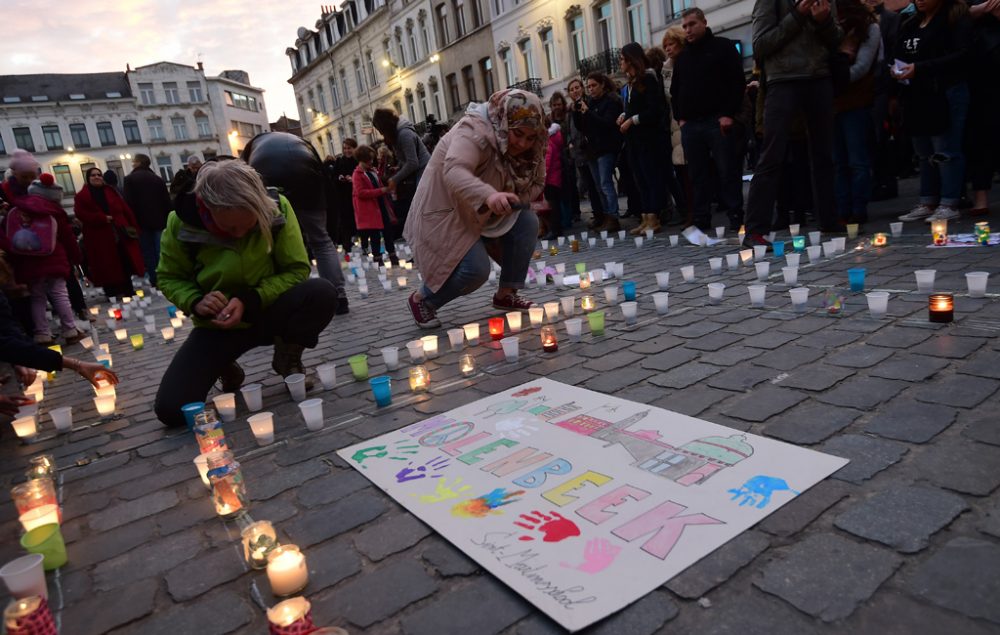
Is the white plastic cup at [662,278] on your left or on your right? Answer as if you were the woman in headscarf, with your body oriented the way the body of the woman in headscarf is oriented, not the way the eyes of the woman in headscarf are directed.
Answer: on your left

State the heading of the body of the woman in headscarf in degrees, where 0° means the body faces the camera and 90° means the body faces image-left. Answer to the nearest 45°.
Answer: approximately 315°

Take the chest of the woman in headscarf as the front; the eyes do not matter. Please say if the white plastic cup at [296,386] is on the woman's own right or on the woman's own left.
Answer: on the woman's own right

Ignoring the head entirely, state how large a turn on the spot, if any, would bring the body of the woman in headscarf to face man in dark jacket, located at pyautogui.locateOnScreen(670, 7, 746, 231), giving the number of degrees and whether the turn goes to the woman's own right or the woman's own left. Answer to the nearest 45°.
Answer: approximately 90° to the woman's own left

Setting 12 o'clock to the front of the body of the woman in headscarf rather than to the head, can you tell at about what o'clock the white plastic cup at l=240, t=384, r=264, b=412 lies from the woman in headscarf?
The white plastic cup is roughly at 3 o'clock from the woman in headscarf.

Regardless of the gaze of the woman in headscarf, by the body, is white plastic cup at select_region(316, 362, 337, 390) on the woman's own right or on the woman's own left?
on the woman's own right

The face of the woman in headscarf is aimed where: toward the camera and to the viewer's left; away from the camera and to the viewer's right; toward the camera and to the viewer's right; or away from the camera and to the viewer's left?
toward the camera and to the viewer's right

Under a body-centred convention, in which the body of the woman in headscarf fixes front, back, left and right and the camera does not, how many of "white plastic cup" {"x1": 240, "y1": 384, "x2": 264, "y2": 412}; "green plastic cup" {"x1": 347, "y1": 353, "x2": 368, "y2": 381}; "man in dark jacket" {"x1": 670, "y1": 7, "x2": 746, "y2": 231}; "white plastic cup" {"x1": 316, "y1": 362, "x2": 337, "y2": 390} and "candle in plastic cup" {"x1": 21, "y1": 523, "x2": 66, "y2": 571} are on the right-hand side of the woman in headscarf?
4

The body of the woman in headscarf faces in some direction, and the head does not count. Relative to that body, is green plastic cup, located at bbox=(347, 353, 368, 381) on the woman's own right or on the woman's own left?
on the woman's own right
